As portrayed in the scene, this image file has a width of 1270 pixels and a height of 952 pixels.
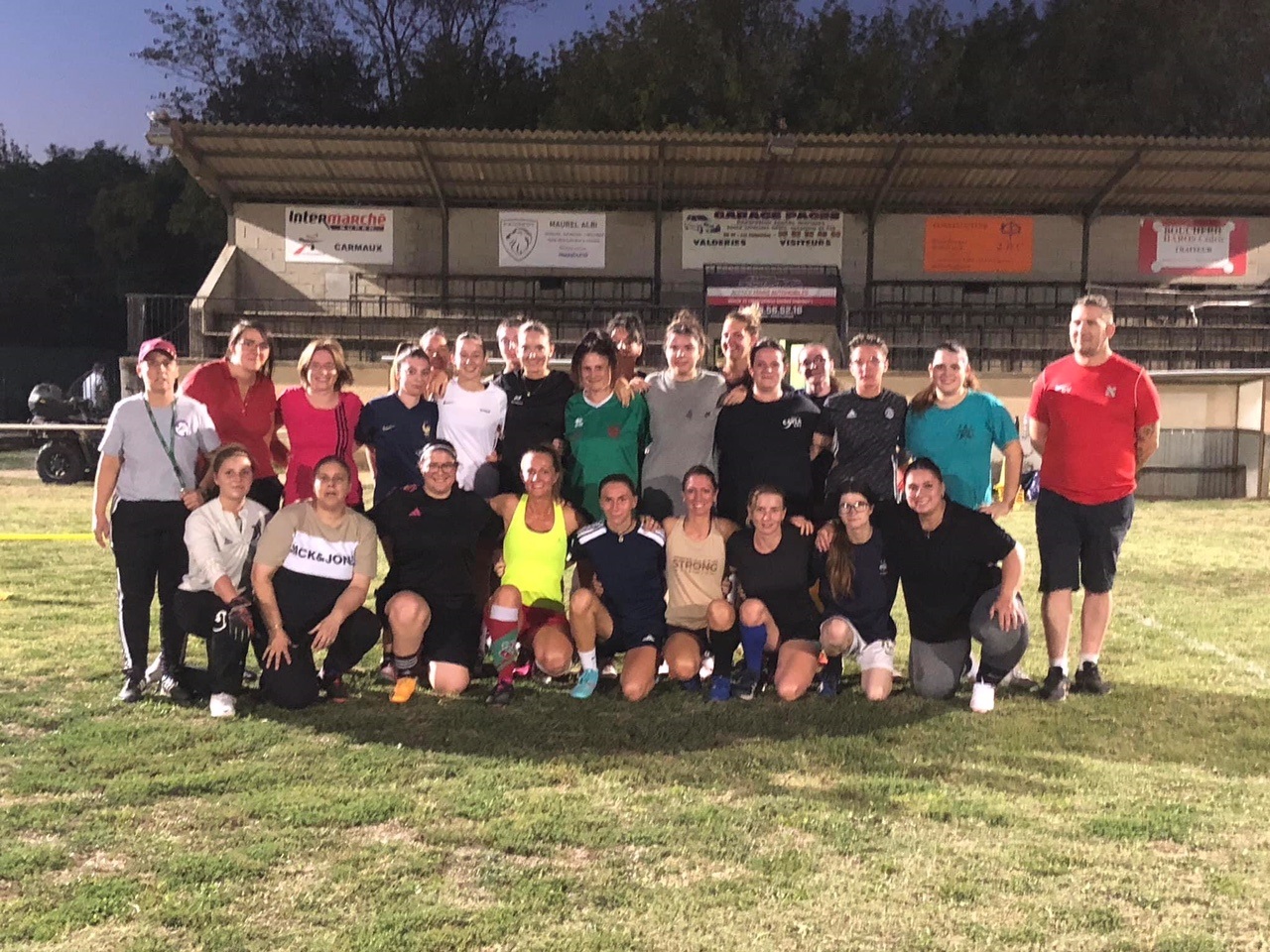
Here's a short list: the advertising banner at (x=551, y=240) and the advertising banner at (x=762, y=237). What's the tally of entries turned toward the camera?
2

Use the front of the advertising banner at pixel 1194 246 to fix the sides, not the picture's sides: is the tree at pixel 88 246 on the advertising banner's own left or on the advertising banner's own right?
on the advertising banner's own right

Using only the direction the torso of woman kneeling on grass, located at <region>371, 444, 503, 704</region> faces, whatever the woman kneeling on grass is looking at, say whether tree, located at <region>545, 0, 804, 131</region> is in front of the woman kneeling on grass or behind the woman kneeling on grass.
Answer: behind

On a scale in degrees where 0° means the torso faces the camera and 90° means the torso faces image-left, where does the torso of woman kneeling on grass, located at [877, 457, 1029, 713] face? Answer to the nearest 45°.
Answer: approximately 0°

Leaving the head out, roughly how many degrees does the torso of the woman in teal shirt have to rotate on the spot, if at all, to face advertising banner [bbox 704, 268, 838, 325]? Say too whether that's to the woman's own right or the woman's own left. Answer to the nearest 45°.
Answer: approximately 180°

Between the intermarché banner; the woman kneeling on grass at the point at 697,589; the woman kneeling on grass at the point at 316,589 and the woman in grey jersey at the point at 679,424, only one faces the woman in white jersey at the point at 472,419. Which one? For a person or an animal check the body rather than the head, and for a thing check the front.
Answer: the intermarché banner

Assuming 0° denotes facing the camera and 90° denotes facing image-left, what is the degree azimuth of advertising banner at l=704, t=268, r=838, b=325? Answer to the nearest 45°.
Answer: approximately 0°
